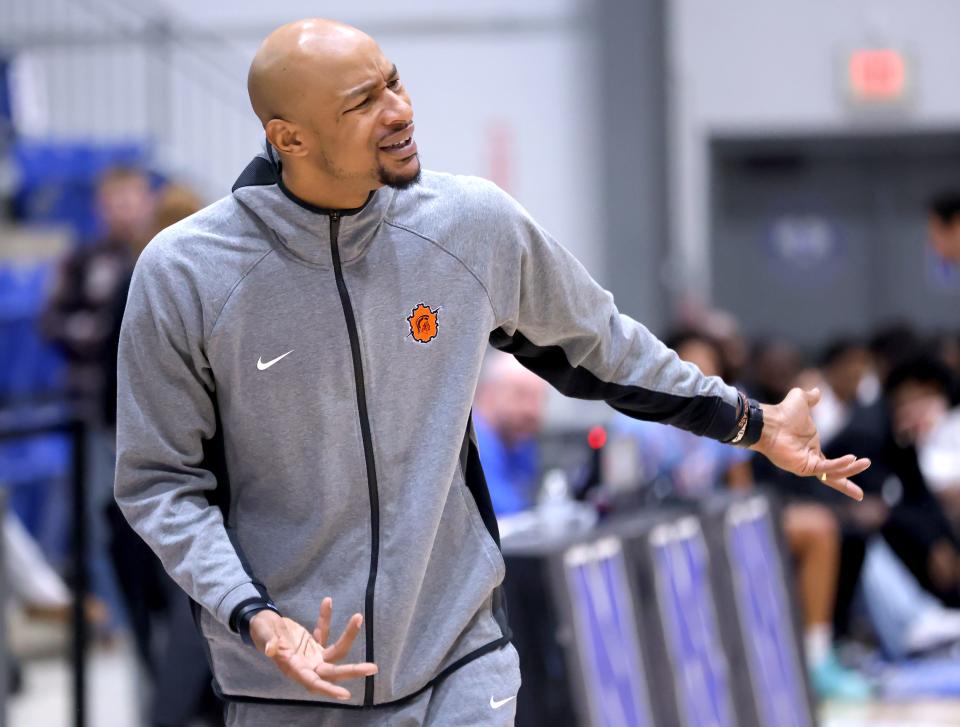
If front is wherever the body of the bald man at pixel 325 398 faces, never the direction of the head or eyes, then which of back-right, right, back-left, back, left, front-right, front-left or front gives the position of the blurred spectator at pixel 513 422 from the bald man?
back

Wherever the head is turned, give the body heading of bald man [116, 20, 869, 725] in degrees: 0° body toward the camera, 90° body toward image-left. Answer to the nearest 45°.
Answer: approximately 0°

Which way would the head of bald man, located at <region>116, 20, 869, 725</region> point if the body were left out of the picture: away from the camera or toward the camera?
toward the camera

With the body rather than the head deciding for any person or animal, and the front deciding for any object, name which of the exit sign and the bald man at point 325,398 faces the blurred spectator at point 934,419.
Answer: the exit sign

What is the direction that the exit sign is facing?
toward the camera

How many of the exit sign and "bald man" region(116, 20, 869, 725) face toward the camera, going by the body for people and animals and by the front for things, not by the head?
2

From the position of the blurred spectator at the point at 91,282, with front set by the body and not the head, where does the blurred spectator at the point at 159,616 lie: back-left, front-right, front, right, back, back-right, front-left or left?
front-left

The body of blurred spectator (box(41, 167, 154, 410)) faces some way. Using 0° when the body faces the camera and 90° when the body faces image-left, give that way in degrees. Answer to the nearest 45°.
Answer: approximately 315°

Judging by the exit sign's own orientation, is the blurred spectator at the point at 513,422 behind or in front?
in front

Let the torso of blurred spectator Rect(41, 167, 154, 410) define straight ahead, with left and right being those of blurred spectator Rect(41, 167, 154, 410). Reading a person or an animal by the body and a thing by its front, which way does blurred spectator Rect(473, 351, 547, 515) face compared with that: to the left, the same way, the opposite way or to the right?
the same way

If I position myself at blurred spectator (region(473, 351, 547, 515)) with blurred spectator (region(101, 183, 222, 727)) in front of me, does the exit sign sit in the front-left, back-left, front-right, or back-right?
back-right

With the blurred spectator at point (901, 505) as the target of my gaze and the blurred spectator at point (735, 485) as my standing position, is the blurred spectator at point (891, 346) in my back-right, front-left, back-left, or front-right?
front-left
